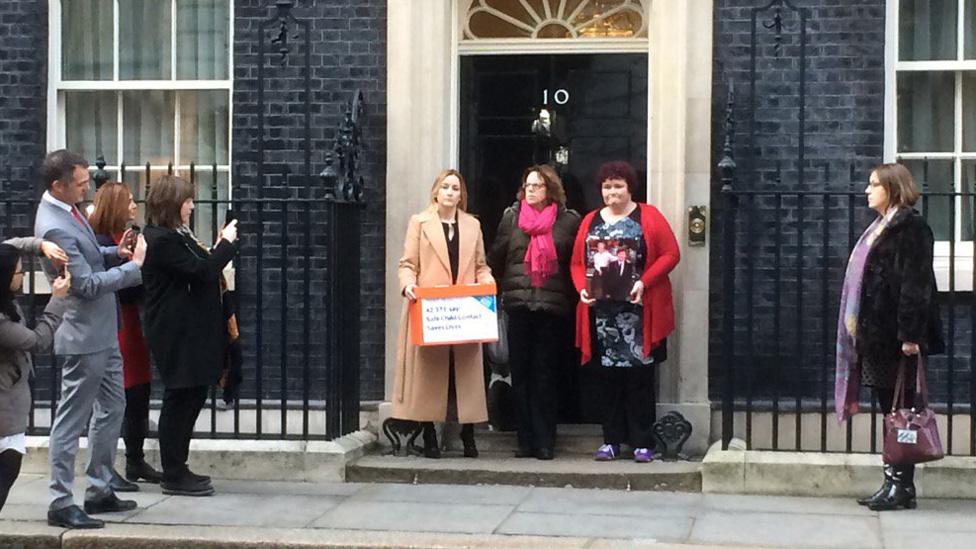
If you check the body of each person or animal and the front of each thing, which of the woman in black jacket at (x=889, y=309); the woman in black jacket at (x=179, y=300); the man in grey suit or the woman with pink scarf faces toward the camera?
the woman with pink scarf

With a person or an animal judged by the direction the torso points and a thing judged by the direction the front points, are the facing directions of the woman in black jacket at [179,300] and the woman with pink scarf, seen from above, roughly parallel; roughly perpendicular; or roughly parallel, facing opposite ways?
roughly perpendicular

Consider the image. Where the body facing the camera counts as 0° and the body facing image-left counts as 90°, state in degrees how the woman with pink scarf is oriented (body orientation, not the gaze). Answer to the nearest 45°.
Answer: approximately 0°

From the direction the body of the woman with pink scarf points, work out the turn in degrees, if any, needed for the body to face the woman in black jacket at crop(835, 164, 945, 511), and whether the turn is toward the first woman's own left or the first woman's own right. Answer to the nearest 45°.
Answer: approximately 45° to the first woman's own left

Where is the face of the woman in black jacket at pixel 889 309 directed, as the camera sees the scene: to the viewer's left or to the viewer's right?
to the viewer's left

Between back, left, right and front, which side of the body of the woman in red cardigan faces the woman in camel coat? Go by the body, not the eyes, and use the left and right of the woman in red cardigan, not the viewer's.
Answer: right

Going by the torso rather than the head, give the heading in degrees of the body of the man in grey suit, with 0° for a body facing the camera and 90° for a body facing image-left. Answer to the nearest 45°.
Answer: approximately 270°

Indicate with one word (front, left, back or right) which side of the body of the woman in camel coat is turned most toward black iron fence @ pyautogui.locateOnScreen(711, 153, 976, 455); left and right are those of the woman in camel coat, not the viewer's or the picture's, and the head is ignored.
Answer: left

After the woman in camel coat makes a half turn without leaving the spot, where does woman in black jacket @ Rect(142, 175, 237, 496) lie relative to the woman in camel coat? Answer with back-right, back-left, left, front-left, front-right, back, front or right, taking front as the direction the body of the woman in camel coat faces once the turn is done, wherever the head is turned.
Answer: back-left

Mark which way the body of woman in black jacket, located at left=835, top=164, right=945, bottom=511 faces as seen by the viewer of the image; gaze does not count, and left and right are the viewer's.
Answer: facing to the left of the viewer

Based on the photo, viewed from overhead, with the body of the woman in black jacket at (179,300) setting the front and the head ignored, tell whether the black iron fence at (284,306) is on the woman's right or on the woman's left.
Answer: on the woman's left

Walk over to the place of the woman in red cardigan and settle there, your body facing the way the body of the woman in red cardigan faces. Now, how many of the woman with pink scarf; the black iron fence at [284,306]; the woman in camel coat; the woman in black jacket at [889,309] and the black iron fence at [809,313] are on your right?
3

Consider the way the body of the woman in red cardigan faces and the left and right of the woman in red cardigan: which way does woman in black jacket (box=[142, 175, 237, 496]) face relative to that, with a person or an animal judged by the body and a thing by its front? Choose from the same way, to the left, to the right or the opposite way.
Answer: to the left

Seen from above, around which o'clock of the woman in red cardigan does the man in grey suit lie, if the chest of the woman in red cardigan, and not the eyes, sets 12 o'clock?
The man in grey suit is roughly at 2 o'clock from the woman in red cardigan.

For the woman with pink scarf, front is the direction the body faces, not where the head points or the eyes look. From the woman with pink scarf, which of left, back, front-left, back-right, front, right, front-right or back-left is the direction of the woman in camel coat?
right

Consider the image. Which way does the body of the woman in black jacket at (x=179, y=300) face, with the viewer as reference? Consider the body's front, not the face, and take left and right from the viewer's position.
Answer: facing to the right of the viewer

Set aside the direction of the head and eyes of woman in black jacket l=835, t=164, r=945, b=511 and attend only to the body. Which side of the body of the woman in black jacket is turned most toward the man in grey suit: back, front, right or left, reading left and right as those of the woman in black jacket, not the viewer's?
front
